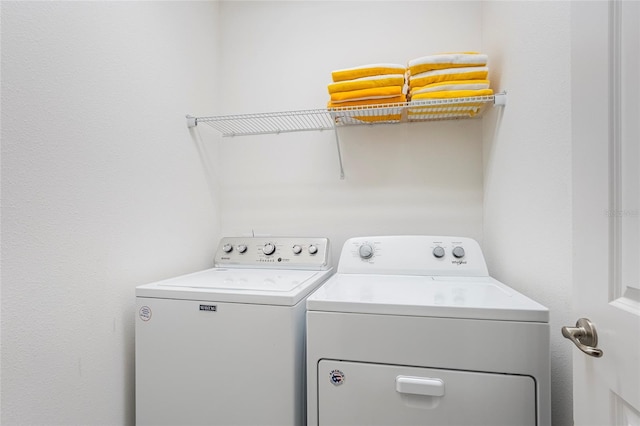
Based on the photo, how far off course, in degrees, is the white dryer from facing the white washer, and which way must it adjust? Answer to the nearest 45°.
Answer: approximately 90° to its right

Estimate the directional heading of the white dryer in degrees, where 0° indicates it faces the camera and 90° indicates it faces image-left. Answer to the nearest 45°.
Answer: approximately 0°
